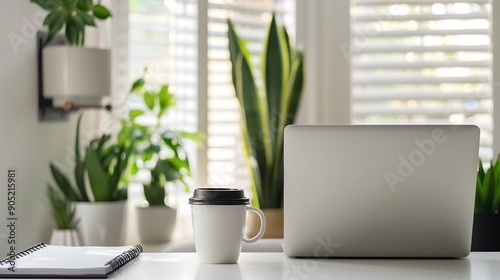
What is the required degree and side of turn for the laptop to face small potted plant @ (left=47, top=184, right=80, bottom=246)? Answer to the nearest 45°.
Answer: approximately 45° to its left

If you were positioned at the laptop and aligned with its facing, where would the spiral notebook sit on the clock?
The spiral notebook is roughly at 8 o'clock from the laptop.

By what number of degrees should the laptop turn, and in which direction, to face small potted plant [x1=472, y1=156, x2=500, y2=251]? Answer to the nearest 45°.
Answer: approximately 45° to its right

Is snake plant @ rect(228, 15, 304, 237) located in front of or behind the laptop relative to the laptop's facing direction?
in front

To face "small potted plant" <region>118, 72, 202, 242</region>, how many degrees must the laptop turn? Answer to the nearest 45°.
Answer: approximately 45° to its left

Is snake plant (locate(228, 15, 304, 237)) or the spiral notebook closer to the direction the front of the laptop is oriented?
the snake plant

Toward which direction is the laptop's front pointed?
away from the camera
